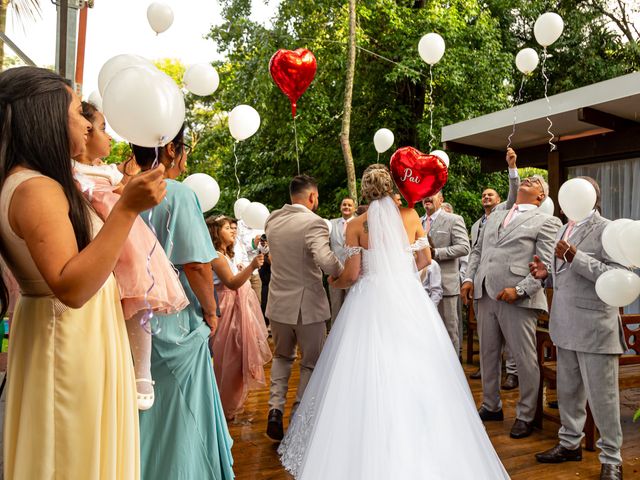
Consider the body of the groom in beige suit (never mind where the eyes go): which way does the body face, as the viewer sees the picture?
away from the camera

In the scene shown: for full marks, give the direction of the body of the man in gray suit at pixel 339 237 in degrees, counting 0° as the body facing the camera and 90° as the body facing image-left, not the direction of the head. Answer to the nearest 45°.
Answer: approximately 0°

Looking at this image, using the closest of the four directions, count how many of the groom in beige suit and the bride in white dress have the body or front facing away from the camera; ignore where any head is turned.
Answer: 2

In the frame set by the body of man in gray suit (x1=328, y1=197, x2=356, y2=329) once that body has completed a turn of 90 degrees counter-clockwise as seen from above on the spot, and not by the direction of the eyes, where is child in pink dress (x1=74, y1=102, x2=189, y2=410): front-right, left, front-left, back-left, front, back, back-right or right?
right

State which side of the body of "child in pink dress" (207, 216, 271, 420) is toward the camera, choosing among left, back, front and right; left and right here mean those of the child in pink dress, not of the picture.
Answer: right

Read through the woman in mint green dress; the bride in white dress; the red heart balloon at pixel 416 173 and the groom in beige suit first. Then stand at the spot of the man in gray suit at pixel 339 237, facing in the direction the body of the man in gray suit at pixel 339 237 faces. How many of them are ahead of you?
4

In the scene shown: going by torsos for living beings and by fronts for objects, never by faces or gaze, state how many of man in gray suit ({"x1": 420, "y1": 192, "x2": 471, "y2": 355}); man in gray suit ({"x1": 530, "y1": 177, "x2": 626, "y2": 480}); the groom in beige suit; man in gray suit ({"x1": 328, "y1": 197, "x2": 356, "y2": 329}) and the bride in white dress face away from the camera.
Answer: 2

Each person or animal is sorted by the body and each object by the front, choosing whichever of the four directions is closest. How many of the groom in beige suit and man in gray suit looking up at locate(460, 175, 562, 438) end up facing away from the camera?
1

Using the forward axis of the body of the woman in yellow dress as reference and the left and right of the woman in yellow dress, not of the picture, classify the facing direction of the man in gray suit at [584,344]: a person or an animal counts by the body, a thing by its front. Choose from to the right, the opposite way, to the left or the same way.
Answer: the opposite way

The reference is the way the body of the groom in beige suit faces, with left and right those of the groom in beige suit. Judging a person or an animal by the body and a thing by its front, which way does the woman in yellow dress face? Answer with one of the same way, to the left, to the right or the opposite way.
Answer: to the right

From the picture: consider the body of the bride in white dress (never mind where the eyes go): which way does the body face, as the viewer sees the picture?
away from the camera

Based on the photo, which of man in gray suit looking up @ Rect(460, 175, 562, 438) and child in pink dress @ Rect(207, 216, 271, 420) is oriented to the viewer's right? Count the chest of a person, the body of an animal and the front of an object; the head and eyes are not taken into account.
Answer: the child in pink dress

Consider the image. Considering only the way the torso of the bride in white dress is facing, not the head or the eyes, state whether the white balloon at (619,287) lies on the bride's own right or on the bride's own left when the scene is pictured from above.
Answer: on the bride's own right

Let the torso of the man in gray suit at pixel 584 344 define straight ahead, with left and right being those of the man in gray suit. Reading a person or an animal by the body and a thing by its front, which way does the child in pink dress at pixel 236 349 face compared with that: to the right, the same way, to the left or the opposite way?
the opposite way

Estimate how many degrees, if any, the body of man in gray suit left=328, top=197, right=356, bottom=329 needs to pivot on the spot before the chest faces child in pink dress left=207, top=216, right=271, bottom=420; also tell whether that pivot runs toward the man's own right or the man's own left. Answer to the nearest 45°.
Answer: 0° — they already face them
